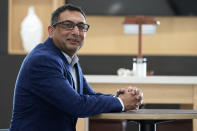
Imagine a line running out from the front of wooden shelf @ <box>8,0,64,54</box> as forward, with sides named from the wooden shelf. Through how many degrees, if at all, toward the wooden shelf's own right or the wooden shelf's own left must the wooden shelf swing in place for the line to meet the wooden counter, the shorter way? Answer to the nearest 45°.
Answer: approximately 45° to the wooden shelf's own left

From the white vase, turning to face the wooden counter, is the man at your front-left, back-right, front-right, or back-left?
front-right

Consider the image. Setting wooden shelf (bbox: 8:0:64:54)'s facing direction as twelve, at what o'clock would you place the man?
The man is roughly at 12 o'clock from the wooden shelf.

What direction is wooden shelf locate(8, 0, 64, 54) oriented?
toward the camera

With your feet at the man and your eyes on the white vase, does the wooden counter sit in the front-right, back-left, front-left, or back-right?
front-right

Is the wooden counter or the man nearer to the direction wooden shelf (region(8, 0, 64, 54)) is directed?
the man
